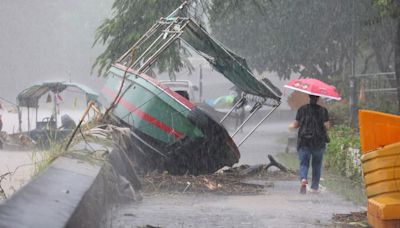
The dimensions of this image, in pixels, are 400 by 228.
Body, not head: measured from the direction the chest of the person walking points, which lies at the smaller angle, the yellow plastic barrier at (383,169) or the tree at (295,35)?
the tree

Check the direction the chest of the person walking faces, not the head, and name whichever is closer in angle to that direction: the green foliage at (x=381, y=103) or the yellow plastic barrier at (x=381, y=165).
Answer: the green foliage

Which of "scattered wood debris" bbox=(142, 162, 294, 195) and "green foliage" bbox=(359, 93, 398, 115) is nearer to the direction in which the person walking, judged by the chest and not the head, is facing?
the green foliage

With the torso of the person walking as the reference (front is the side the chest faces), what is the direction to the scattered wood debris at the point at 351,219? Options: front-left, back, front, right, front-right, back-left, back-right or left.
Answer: back

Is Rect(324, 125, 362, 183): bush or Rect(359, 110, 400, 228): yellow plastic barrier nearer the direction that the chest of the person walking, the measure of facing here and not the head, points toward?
the bush

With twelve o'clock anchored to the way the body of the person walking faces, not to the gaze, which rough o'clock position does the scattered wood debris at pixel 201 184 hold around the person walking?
The scattered wood debris is roughly at 9 o'clock from the person walking.

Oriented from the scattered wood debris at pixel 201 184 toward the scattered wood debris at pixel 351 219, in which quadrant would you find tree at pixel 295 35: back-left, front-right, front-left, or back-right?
back-left

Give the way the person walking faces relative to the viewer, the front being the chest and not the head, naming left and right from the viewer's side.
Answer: facing away from the viewer
